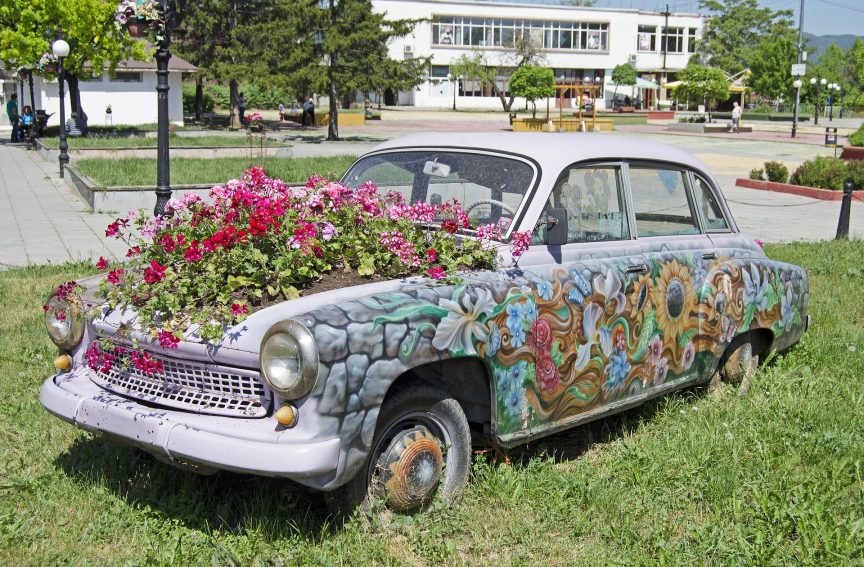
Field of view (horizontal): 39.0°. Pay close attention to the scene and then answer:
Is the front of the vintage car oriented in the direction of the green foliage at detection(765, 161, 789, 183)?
no

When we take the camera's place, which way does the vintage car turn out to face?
facing the viewer and to the left of the viewer

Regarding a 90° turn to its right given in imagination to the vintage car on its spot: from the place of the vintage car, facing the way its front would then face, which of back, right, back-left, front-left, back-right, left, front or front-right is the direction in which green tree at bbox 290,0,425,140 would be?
front-right

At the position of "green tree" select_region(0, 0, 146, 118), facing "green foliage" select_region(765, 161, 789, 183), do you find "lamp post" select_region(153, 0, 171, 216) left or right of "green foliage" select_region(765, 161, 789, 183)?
right

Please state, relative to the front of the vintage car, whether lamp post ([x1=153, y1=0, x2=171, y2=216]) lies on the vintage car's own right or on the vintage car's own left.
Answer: on the vintage car's own right

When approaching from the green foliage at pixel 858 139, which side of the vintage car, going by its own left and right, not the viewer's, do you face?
back

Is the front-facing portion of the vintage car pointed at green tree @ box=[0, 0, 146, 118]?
no

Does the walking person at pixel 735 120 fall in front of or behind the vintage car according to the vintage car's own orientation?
behind

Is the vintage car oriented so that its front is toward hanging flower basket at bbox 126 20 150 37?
no
